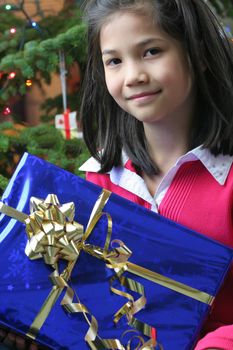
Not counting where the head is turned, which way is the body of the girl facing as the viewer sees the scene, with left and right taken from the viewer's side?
facing the viewer and to the left of the viewer
